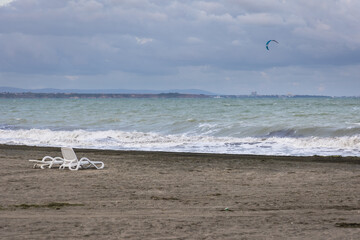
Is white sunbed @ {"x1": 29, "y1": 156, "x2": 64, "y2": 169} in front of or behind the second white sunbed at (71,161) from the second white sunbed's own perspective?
behind

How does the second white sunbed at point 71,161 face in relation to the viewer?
to the viewer's right
